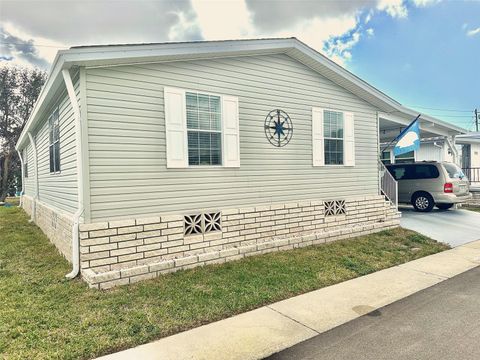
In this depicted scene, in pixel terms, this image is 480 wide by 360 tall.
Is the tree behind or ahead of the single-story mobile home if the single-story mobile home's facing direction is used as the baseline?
behind

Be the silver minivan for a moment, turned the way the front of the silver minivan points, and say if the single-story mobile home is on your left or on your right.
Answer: on your left

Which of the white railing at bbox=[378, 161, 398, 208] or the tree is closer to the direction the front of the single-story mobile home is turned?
the white railing

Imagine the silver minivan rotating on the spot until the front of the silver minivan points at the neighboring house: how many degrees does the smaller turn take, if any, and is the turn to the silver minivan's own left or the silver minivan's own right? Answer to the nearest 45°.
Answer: approximately 45° to the silver minivan's own right

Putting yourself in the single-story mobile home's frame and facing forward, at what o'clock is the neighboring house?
The neighboring house is roughly at 9 o'clock from the single-story mobile home.

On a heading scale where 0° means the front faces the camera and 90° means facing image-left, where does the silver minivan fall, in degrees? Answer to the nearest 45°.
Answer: approximately 135°

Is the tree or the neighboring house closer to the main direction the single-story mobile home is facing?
the neighboring house

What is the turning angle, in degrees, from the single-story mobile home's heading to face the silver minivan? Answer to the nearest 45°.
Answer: approximately 90° to its left

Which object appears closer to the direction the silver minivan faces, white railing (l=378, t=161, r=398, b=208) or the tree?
the tree
